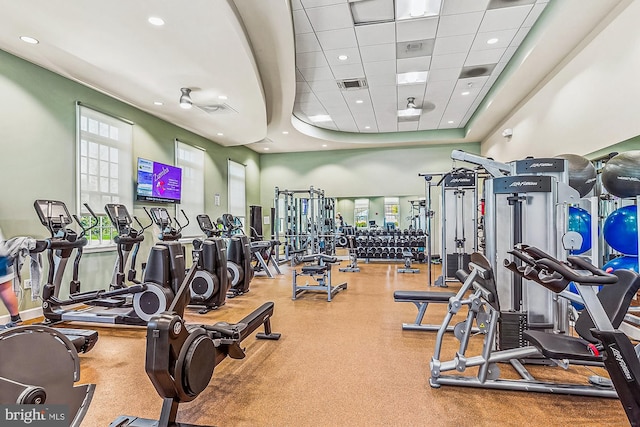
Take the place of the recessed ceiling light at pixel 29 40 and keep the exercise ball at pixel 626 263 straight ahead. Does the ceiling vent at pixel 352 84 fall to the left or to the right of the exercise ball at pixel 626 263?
left

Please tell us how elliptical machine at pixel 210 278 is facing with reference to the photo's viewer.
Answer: facing away from the viewer and to the left of the viewer

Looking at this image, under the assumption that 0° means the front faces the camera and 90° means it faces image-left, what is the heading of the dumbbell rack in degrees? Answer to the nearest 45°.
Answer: approximately 0°

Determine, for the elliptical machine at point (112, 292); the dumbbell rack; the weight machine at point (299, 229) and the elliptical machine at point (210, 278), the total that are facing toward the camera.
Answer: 2

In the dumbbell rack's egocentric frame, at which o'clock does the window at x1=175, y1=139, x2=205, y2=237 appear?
The window is roughly at 2 o'clock from the dumbbell rack.

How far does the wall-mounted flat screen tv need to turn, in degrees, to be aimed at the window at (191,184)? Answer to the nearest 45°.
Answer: approximately 90° to its left

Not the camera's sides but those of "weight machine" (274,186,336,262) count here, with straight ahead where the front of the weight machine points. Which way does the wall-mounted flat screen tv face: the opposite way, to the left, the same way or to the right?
to the left

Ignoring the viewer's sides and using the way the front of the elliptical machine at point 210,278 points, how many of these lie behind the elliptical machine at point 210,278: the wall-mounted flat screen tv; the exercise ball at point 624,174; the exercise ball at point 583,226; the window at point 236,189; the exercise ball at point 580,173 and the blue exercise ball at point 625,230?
4

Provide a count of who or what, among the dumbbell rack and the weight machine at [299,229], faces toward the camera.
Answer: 2

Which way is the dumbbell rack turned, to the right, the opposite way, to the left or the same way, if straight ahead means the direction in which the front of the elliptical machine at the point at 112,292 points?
to the left

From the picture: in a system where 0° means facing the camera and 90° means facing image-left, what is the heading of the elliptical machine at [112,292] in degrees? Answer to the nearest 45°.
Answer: approximately 135°

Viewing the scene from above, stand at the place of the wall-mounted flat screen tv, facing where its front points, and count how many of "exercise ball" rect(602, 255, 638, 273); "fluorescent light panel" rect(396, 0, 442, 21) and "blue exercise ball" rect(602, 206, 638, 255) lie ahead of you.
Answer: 3

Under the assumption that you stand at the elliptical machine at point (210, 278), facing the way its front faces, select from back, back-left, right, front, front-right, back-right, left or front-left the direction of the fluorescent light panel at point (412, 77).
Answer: back-right
